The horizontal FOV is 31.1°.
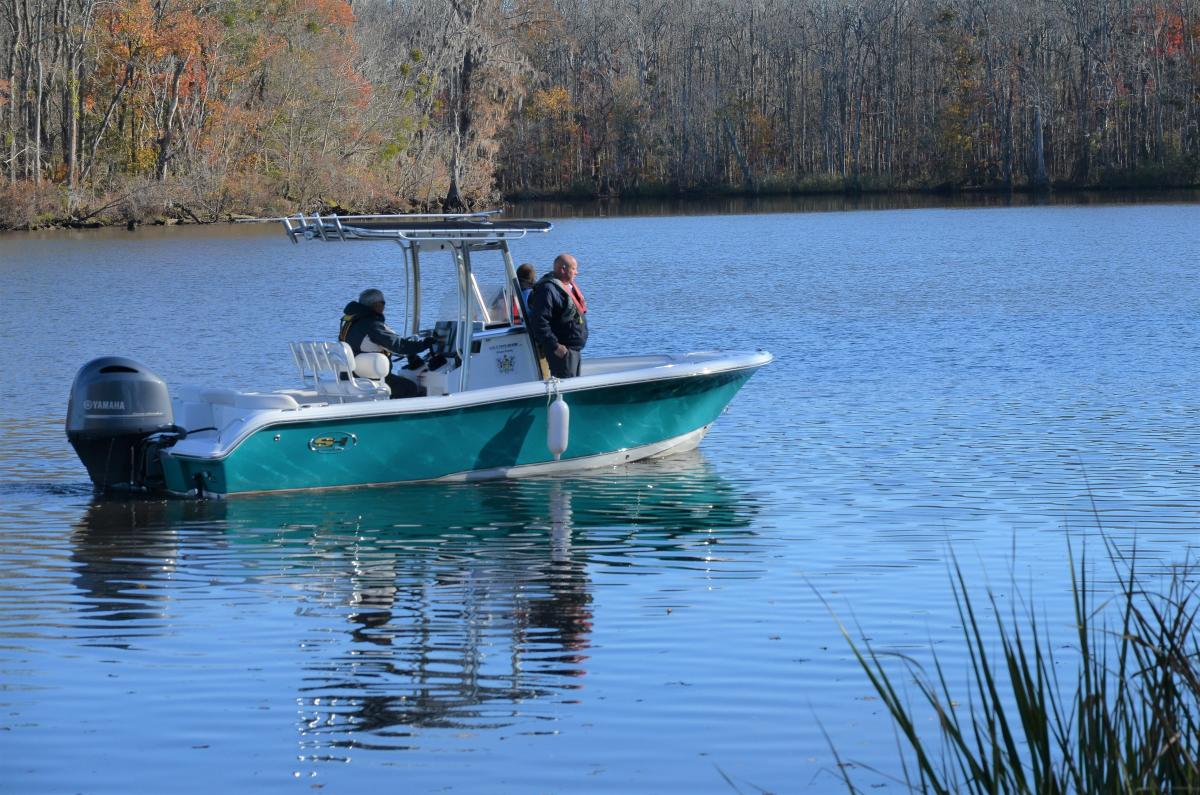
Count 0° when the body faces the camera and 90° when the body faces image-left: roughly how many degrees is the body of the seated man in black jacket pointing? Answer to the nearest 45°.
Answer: approximately 270°

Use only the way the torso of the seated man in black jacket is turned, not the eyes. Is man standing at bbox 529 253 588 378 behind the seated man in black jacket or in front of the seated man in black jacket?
in front

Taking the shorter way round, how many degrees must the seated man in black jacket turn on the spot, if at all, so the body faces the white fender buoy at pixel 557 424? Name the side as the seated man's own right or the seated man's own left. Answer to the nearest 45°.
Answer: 0° — they already face it
